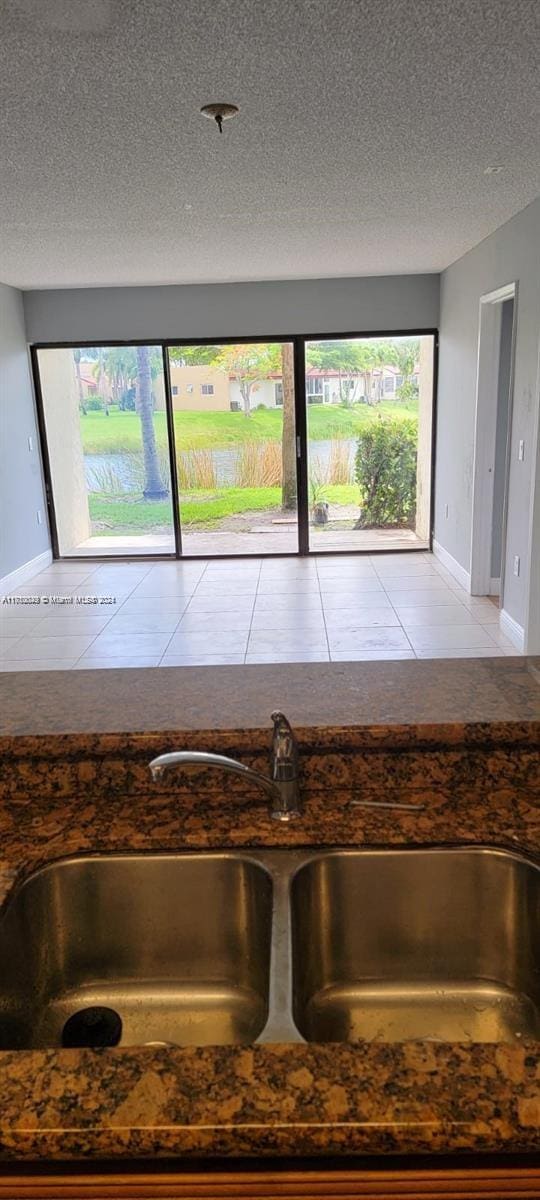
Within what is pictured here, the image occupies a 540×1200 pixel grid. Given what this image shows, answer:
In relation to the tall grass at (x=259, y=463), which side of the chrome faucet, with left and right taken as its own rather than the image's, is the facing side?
right

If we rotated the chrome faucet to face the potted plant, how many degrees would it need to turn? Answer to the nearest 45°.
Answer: approximately 90° to its right

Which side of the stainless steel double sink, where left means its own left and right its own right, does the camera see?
front

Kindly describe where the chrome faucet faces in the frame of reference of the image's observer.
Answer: facing to the left of the viewer

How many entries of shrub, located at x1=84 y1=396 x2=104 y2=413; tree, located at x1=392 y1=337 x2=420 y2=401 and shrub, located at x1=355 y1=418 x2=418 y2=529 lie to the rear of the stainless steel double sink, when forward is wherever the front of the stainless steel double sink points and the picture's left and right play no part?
3

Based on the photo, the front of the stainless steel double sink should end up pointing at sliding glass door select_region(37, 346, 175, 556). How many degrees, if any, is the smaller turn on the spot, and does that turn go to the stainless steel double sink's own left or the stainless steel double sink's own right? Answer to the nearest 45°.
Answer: approximately 180°

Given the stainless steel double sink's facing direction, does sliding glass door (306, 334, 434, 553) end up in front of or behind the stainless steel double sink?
behind

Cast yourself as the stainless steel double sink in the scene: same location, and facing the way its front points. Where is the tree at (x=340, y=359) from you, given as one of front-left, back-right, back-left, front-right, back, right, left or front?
back

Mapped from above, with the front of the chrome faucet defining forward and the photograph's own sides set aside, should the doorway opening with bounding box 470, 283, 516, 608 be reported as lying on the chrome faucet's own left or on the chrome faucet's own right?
on the chrome faucet's own right

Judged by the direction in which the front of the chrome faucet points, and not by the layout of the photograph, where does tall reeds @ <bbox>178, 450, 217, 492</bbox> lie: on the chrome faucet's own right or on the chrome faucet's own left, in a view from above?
on the chrome faucet's own right
